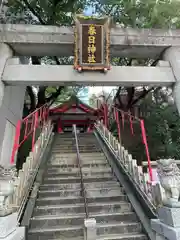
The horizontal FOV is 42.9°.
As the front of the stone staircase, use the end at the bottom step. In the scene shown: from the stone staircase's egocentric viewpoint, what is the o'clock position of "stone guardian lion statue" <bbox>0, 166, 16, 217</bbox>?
The stone guardian lion statue is roughly at 1 o'clock from the stone staircase.

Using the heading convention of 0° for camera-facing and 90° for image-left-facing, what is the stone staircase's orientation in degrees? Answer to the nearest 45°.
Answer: approximately 0°

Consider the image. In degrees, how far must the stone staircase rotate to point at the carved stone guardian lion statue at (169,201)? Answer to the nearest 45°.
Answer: approximately 45° to its left

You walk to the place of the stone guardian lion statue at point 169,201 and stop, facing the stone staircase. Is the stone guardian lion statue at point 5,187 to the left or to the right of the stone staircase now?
left
